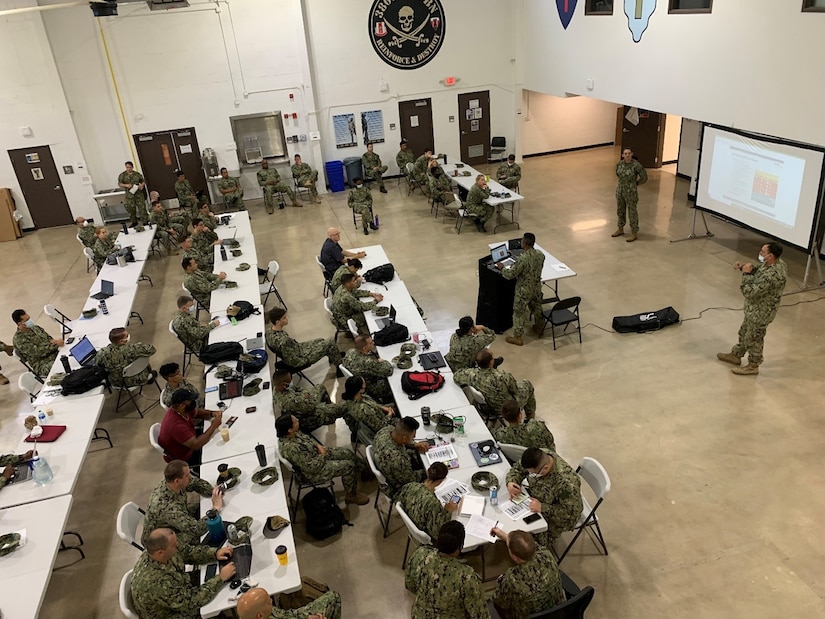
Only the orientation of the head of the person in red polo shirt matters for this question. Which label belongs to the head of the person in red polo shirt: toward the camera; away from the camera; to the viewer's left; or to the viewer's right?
to the viewer's right

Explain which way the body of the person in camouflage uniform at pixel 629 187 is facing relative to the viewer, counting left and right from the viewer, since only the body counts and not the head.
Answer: facing the viewer and to the left of the viewer

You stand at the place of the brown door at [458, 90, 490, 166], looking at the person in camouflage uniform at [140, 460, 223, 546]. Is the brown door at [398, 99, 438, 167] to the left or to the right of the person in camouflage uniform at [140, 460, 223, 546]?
right

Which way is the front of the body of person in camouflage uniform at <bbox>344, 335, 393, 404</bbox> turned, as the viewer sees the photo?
to the viewer's right

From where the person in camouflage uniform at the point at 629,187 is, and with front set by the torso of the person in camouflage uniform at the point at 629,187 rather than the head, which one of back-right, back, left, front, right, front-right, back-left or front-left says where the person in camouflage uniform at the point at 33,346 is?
front

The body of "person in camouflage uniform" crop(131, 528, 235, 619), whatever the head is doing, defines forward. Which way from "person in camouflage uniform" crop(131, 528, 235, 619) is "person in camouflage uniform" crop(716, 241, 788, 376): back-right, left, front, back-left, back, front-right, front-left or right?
front

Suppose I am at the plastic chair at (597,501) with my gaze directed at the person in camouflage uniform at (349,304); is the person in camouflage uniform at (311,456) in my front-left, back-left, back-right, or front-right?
front-left

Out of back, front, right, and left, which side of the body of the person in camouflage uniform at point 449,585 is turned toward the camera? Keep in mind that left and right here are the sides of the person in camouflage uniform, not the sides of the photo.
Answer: back

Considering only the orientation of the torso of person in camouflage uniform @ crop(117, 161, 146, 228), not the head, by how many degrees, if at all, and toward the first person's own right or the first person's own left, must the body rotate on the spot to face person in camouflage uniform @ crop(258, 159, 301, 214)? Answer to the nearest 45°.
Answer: approximately 90° to the first person's own left

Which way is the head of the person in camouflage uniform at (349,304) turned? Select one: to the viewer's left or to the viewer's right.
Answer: to the viewer's right

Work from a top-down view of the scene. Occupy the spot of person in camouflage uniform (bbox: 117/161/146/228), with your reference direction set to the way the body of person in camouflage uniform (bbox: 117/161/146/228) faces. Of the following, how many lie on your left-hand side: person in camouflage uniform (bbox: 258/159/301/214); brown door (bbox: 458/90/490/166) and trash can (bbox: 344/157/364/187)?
3

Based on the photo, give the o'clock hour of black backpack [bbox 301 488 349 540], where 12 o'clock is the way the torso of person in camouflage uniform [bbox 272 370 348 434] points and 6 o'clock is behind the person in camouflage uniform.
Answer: The black backpack is roughly at 3 o'clock from the person in camouflage uniform.

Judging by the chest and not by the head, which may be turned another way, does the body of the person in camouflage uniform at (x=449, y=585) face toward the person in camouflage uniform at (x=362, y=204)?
yes

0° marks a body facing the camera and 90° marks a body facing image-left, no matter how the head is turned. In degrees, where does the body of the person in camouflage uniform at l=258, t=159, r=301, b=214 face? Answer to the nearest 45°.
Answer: approximately 315°

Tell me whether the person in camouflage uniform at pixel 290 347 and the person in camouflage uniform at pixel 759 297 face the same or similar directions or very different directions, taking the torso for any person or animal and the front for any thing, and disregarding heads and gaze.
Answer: very different directions

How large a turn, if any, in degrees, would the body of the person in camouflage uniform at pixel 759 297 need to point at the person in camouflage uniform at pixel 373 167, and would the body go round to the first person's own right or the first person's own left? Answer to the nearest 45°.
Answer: approximately 45° to the first person's own right

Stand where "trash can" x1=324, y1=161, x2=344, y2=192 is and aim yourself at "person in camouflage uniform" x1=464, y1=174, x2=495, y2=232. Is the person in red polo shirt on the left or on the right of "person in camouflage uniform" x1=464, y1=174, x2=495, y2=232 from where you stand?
right
